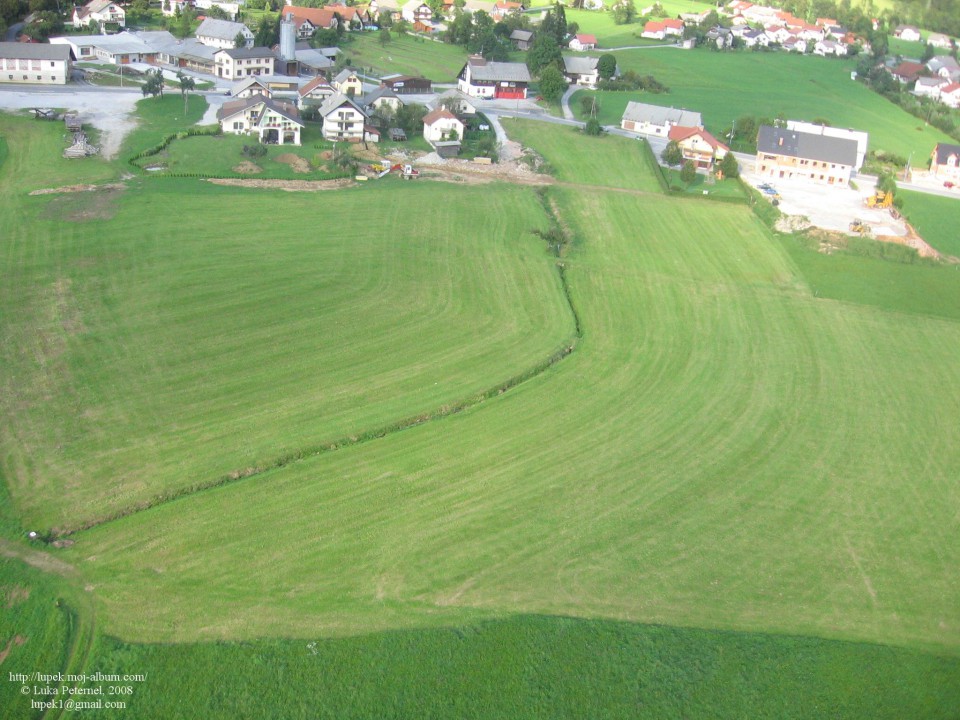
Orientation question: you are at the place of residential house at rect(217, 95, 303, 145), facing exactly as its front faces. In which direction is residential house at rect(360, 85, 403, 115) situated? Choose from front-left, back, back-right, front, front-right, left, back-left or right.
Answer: back-left

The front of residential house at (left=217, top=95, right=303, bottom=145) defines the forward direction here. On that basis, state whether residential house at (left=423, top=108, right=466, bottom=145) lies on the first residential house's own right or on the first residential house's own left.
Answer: on the first residential house's own left

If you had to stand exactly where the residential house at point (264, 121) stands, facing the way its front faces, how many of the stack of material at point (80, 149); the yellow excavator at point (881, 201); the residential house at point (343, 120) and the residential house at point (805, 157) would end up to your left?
3

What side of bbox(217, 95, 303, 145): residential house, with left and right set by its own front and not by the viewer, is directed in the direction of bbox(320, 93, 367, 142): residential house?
left

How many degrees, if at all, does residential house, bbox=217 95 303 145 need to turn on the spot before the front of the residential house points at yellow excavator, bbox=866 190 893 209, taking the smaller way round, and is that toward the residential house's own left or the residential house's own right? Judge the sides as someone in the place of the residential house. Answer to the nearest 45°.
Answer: approximately 90° to the residential house's own left

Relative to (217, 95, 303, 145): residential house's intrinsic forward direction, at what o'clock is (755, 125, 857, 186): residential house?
(755, 125, 857, 186): residential house is roughly at 9 o'clock from (217, 95, 303, 145): residential house.

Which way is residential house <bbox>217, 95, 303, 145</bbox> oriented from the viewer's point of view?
toward the camera

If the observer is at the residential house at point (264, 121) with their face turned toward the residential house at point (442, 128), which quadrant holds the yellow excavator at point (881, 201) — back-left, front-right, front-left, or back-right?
front-right

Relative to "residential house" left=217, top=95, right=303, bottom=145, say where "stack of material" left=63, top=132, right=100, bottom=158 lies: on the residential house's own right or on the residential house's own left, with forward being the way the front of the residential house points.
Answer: on the residential house's own right

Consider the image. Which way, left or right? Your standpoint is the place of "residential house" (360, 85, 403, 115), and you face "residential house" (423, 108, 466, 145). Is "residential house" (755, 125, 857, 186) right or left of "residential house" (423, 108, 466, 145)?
left
